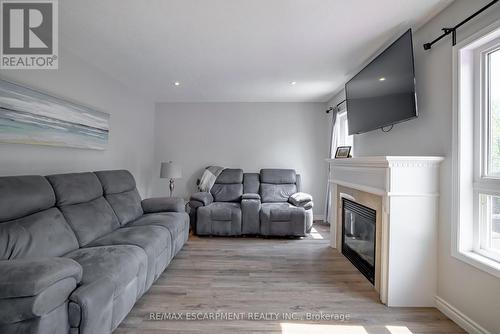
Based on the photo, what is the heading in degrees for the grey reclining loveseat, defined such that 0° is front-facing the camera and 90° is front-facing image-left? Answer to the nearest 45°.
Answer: approximately 0°

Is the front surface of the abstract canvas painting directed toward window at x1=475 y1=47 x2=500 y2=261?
yes

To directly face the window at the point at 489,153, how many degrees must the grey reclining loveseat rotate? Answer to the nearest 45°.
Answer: approximately 45° to its left

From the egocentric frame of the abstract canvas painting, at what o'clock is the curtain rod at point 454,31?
The curtain rod is roughly at 12 o'clock from the abstract canvas painting.

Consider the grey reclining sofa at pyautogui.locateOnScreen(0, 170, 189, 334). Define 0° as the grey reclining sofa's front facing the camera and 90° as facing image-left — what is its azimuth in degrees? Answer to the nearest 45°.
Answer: approximately 315°

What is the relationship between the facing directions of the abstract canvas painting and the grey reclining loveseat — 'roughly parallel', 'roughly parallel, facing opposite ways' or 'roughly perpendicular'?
roughly perpendicular

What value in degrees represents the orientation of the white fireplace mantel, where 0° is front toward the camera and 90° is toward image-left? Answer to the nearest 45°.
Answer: approximately 45°

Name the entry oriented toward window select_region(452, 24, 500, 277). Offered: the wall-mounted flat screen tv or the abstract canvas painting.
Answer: the abstract canvas painting

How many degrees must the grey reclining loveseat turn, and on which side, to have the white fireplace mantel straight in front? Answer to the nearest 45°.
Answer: approximately 45° to its left

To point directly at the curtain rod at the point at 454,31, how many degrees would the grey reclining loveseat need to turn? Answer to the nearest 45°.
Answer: approximately 45° to its left
